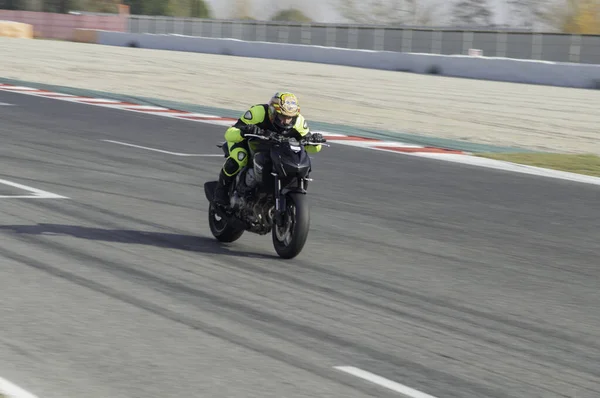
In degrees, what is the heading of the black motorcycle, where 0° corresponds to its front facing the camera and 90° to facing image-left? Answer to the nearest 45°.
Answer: approximately 315°

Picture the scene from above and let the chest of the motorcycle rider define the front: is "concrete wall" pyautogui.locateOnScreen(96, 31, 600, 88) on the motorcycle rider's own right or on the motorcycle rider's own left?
on the motorcycle rider's own left

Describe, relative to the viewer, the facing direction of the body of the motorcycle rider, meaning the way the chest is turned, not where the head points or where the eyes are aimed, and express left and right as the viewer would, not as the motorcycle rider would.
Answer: facing the viewer and to the right of the viewer

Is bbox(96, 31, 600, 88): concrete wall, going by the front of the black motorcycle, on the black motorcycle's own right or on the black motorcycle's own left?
on the black motorcycle's own left
